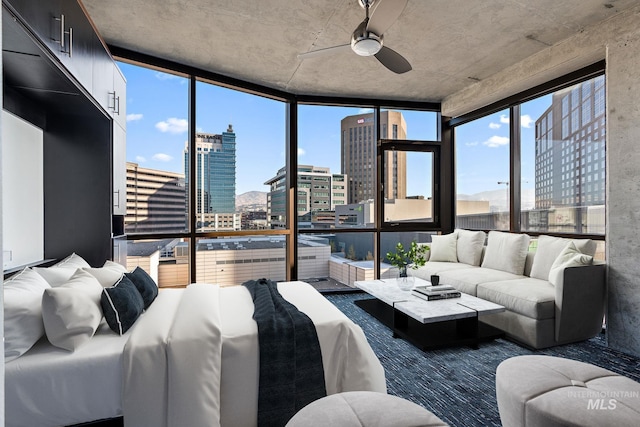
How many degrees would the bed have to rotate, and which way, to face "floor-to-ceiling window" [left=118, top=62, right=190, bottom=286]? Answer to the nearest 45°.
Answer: approximately 90° to its left

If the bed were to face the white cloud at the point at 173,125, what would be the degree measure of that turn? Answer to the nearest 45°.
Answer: approximately 90° to its left

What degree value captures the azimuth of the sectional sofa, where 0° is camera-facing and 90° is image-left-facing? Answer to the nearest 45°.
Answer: approximately 45°

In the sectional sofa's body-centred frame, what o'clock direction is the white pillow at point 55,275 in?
The white pillow is roughly at 12 o'clock from the sectional sofa.

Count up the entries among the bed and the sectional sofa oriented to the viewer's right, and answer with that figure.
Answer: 1

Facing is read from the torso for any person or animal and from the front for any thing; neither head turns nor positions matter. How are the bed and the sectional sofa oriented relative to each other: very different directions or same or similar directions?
very different directions

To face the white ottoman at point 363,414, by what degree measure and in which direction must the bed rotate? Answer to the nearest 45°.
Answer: approximately 45° to its right

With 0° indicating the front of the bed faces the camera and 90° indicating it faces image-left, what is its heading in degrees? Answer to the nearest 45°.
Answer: approximately 270°

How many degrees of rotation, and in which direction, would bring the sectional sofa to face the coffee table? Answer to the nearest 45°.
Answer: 0° — it already faces it

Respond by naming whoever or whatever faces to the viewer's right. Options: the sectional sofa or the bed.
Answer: the bed
